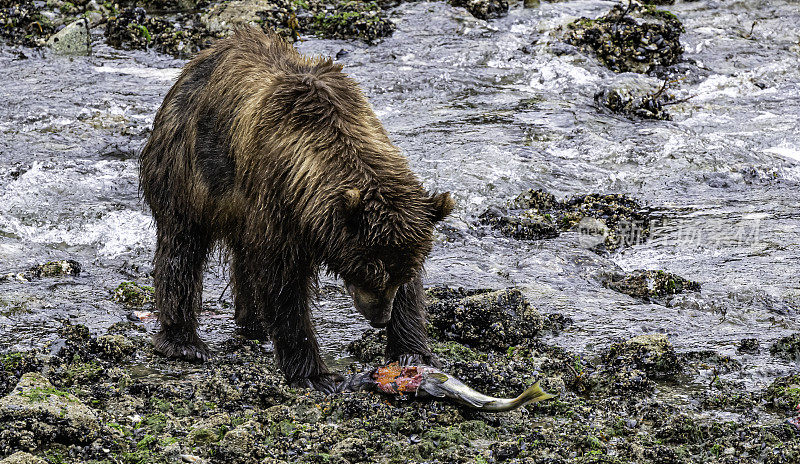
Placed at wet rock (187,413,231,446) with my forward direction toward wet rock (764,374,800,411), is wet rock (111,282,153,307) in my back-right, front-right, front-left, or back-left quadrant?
back-left

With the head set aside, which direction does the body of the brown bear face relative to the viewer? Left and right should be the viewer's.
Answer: facing the viewer and to the right of the viewer

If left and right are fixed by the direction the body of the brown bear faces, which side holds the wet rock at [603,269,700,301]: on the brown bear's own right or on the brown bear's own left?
on the brown bear's own left

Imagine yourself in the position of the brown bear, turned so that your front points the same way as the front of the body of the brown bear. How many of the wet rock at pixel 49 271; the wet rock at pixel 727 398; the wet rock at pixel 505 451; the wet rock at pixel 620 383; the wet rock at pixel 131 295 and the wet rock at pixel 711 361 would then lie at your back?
2

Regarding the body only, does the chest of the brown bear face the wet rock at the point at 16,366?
no

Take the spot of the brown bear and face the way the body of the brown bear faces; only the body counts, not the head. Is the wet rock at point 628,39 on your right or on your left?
on your left

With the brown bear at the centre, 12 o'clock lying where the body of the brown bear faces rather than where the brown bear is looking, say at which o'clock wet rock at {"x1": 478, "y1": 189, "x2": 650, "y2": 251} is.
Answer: The wet rock is roughly at 9 o'clock from the brown bear.

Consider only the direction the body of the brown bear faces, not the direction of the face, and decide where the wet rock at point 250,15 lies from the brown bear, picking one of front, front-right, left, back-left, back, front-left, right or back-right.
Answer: back-left

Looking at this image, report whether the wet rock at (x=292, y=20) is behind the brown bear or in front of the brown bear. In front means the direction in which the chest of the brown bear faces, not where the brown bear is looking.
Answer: behind

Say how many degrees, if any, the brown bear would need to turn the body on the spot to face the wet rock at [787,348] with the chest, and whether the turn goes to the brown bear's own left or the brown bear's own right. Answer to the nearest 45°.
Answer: approximately 45° to the brown bear's own left

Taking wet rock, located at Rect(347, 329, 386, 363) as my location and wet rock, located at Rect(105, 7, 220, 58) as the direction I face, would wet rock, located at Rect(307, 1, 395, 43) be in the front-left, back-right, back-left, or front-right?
front-right

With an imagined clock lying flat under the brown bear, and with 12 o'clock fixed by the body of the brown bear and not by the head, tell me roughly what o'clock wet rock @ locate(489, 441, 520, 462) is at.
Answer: The wet rock is roughly at 12 o'clock from the brown bear.

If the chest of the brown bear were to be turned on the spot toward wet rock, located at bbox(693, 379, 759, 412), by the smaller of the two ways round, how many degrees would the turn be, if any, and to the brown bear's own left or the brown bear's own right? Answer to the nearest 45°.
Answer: approximately 45° to the brown bear's own left

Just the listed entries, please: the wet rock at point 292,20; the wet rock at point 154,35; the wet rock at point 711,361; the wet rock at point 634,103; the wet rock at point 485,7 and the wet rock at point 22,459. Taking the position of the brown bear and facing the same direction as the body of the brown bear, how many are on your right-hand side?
1

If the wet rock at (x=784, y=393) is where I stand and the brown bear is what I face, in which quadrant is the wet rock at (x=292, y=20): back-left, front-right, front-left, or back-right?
front-right

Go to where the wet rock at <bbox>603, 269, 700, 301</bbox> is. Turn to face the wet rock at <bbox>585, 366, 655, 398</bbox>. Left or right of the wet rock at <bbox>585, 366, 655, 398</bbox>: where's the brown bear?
right

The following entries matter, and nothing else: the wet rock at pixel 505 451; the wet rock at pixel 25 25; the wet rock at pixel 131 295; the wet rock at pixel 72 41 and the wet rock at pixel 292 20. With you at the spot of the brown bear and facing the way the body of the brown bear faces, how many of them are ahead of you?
1

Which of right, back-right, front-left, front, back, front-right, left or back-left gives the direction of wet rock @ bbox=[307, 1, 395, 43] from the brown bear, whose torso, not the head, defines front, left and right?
back-left

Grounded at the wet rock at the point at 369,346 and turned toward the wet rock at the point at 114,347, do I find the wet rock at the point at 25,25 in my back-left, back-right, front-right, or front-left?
front-right

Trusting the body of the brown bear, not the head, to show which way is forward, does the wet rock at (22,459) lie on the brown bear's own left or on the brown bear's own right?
on the brown bear's own right

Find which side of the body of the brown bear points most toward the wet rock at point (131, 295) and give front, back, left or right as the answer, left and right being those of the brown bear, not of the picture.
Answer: back

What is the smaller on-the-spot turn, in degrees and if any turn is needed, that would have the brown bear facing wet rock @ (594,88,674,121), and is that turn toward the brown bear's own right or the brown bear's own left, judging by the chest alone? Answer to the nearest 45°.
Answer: approximately 90° to the brown bear's own left

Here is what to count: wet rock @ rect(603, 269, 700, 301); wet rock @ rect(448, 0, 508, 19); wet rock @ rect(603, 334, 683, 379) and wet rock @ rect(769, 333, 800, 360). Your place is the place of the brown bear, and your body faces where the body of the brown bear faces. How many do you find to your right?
0

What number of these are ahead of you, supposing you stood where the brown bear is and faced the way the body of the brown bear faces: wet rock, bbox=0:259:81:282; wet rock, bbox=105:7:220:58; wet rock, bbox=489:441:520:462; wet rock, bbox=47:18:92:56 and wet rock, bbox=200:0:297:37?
1

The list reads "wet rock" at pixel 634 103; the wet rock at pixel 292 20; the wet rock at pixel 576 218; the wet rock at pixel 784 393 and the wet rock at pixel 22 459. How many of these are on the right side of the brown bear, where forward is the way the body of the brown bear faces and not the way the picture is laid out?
1
